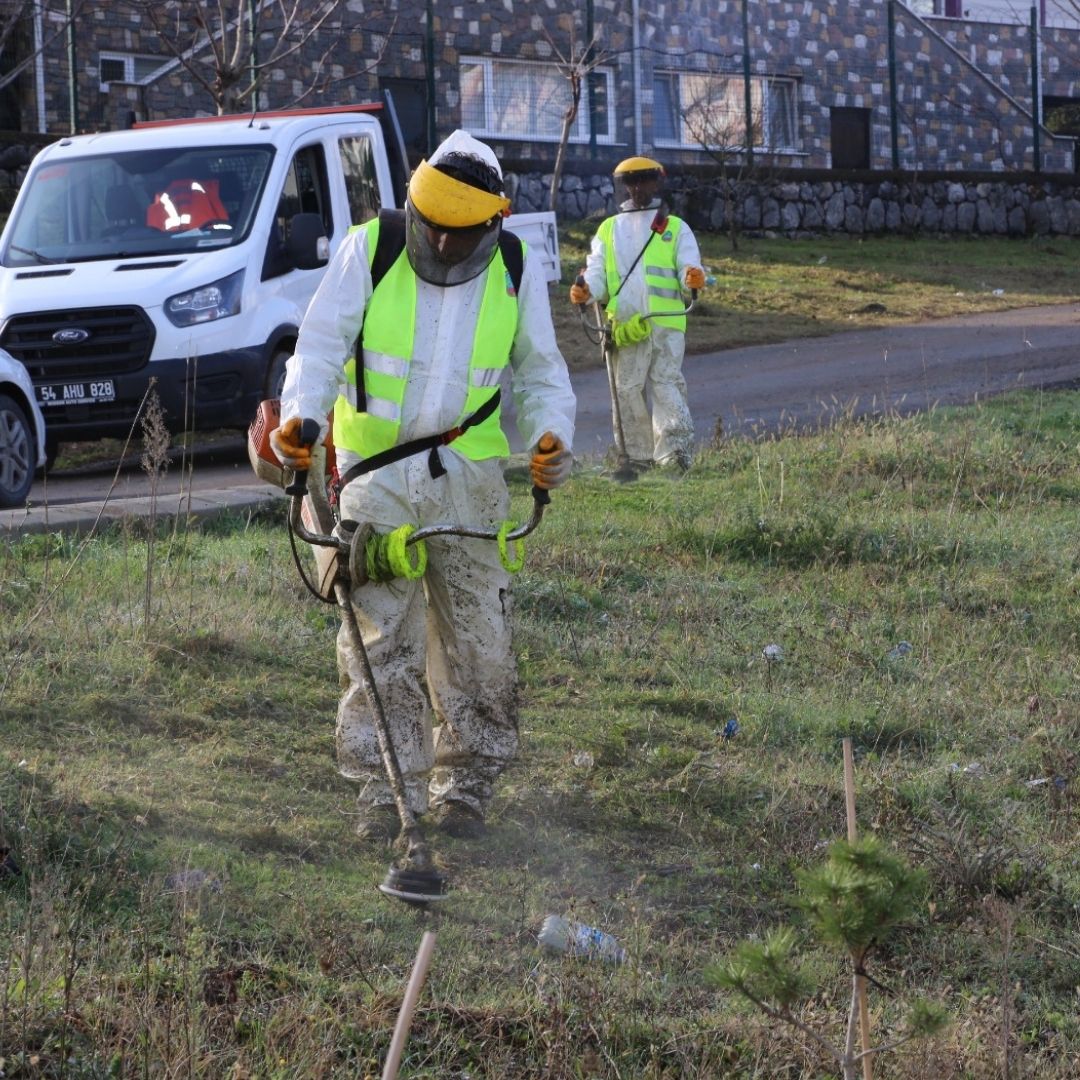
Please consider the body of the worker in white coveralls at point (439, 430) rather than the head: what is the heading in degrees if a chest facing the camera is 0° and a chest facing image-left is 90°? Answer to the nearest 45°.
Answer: approximately 0°

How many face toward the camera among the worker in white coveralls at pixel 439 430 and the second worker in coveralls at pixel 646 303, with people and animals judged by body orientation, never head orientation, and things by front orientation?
2

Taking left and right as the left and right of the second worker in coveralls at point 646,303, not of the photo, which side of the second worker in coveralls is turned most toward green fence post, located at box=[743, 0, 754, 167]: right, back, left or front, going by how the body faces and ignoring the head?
back

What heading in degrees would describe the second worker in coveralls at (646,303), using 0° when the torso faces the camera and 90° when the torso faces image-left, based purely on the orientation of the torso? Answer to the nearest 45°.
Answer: approximately 0°

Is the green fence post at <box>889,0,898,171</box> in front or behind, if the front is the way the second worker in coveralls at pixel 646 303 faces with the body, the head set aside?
behind

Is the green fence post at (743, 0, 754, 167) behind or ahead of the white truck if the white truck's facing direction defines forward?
behind

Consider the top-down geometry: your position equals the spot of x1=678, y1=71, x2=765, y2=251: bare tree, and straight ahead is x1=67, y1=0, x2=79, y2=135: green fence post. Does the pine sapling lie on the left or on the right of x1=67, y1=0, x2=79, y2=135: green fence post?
left

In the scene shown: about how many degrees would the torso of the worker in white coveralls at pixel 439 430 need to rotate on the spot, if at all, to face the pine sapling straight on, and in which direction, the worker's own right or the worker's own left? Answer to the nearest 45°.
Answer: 0° — they already face it

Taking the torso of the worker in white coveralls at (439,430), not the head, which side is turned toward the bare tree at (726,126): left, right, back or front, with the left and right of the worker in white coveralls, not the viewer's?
back
